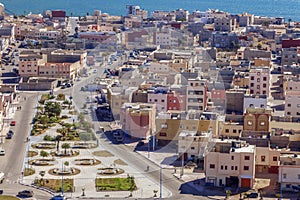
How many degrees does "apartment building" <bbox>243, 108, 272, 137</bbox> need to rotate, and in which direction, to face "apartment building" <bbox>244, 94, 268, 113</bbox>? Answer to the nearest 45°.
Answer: approximately 180°

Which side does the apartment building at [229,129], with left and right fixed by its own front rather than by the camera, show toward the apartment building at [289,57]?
back

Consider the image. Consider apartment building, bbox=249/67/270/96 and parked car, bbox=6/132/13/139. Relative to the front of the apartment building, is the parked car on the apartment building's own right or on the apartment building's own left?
on the apartment building's own right

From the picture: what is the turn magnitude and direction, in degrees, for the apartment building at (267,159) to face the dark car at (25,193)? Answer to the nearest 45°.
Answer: approximately 45° to its right

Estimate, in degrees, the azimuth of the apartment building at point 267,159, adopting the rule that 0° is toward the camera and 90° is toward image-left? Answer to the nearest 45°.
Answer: approximately 0°

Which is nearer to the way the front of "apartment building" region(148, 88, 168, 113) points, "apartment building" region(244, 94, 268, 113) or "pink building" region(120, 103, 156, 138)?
the pink building

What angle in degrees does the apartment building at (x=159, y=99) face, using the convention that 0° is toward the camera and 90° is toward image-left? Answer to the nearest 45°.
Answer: approximately 0°
